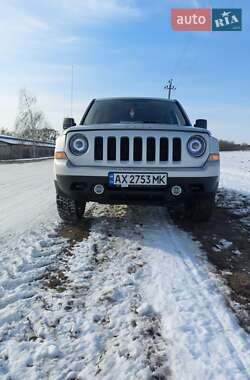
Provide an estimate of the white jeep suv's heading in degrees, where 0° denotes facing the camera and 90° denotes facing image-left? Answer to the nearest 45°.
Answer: approximately 0°
